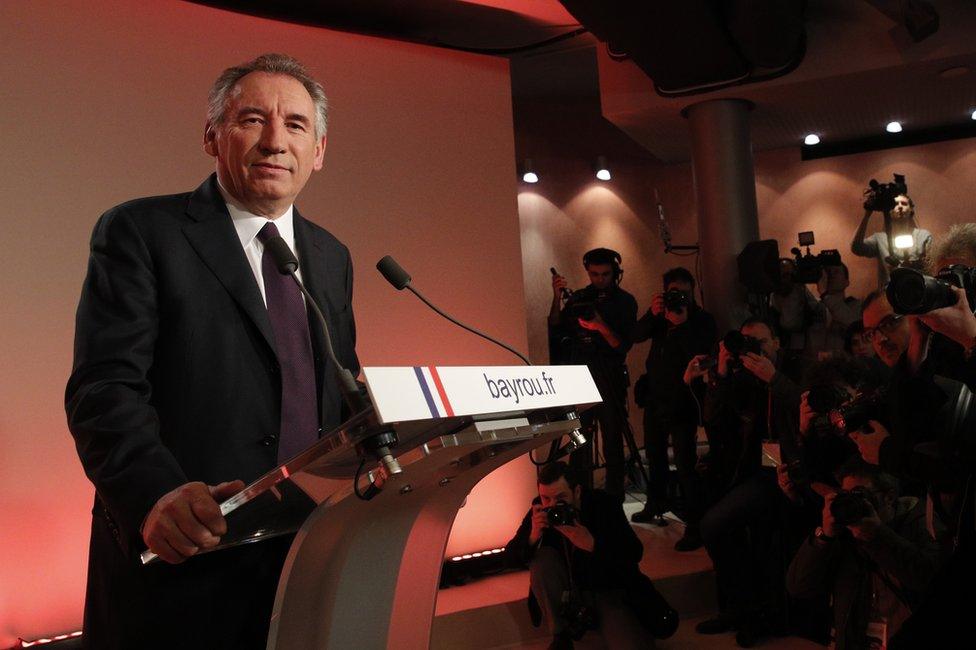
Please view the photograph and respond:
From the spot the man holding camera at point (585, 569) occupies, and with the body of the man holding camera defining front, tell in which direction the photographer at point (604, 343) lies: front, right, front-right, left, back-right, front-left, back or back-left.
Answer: back-right

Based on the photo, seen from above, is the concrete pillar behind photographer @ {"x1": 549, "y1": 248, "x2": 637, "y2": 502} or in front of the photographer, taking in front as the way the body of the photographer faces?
behind

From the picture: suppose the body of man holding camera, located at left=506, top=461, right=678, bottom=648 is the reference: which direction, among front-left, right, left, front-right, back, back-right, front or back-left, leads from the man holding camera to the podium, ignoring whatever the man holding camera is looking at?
front-left

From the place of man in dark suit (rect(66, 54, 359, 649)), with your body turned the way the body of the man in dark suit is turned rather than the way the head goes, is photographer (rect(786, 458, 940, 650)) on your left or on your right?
on your left

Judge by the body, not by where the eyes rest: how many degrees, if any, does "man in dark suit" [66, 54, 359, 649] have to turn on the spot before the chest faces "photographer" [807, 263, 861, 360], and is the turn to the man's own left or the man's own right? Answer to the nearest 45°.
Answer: approximately 90° to the man's own left

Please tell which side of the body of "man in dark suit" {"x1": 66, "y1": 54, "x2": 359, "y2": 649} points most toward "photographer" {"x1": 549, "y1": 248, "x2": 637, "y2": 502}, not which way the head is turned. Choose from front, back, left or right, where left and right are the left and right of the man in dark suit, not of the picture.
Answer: left

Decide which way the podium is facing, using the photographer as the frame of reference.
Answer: facing the viewer and to the right of the viewer

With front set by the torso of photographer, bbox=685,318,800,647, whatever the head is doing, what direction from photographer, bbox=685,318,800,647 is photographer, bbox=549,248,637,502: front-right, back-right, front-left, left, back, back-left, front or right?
right

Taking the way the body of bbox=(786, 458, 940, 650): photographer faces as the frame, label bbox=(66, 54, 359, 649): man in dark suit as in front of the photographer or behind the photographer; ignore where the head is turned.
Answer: in front

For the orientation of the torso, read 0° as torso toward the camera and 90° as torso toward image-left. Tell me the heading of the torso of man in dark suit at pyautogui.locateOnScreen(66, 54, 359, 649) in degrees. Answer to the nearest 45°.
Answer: approximately 315°

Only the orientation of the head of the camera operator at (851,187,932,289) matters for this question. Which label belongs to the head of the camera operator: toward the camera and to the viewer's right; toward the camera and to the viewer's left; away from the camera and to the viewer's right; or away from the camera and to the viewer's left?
toward the camera and to the viewer's left

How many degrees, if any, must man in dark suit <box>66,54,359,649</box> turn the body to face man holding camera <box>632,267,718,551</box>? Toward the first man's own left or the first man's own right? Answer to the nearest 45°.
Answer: approximately 90° to the first man's own left

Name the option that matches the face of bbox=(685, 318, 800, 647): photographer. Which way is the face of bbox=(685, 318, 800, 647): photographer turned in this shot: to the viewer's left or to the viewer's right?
to the viewer's left
